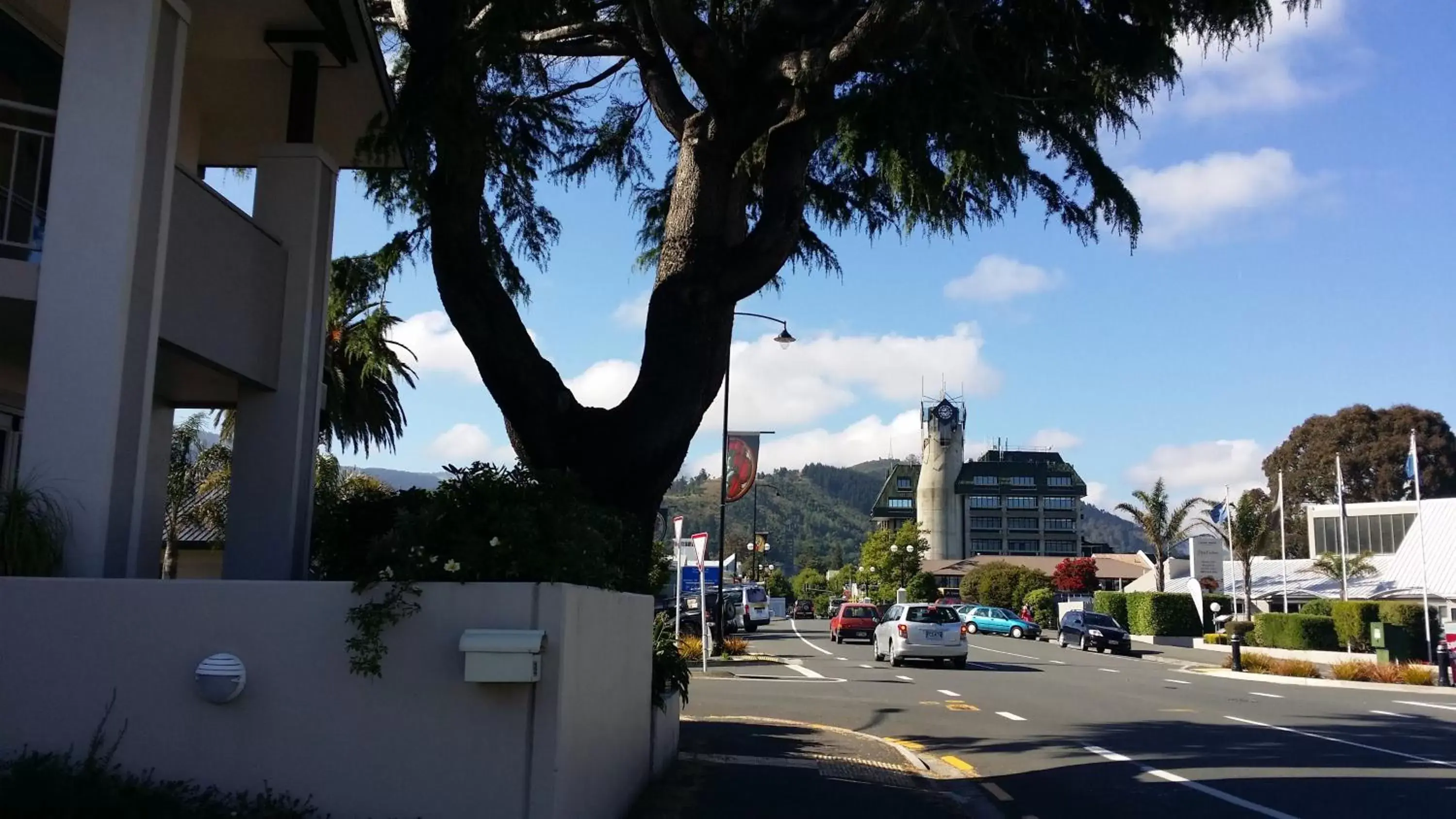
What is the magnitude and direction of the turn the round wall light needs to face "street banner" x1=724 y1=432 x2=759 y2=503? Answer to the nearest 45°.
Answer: approximately 135° to its left

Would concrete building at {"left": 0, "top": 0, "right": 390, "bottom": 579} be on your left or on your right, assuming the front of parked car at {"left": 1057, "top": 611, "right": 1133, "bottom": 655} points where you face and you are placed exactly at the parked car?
on your right

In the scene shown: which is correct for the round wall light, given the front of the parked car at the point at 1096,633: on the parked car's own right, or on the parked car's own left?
on the parked car's own right

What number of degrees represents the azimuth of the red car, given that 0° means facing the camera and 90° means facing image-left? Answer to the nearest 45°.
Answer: approximately 180°

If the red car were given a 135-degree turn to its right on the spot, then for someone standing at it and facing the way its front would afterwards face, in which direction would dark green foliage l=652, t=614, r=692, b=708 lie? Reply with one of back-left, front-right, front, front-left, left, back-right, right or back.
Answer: front-right

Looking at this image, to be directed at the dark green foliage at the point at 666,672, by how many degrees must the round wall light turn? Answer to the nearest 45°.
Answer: approximately 135° to its left

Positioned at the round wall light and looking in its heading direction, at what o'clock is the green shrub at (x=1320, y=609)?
The green shrub is roughly at 8 o'clock from the round wall light.

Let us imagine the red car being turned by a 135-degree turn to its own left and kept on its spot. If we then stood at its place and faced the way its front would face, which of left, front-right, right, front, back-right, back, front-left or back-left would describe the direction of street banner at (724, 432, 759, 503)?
front-left

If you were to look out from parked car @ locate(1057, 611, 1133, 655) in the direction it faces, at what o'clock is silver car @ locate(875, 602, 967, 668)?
The silver car is roughly at 2 o'clock from the parked car.

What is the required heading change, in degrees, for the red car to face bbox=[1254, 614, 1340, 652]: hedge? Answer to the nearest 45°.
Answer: approximately 90° to its right

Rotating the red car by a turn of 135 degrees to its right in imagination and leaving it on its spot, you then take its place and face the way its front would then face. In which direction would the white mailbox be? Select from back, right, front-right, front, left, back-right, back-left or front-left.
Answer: front-right

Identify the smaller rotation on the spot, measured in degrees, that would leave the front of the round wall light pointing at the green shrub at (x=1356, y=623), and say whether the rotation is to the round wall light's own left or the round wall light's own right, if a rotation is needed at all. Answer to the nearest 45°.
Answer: approximately 135° to the round wall light's own left

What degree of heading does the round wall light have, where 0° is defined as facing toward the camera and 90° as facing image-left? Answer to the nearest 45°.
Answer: approximately 0°
